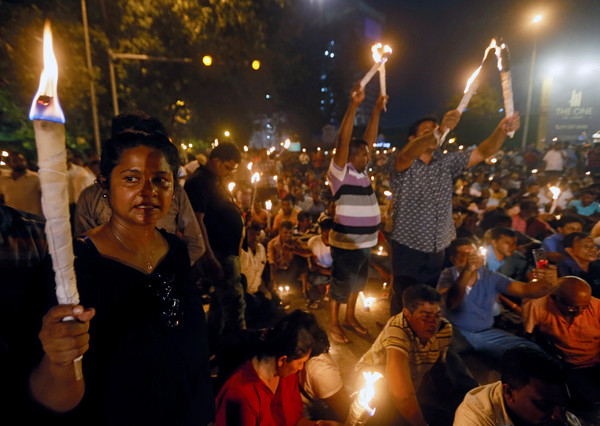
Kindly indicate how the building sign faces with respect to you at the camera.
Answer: facing the viewer

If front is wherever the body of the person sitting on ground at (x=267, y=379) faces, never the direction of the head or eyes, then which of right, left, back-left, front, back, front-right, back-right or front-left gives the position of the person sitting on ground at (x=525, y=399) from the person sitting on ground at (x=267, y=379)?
front-left

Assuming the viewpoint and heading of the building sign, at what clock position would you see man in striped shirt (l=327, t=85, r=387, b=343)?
The man in striped shirt is roughly at 12 o'clock from the building sign.

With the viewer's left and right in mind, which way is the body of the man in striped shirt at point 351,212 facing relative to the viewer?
facing the viewer and to the right of the viewer

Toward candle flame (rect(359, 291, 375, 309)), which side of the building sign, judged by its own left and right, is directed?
front

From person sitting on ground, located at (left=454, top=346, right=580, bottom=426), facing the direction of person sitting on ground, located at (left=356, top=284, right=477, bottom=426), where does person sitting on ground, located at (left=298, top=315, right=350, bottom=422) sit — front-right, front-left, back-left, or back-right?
front-left

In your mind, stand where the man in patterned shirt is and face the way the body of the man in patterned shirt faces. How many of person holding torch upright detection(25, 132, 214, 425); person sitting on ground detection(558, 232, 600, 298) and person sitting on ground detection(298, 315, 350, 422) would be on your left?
1

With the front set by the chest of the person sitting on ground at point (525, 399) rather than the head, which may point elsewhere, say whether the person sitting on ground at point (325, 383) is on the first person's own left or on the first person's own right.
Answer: on the first person's own right

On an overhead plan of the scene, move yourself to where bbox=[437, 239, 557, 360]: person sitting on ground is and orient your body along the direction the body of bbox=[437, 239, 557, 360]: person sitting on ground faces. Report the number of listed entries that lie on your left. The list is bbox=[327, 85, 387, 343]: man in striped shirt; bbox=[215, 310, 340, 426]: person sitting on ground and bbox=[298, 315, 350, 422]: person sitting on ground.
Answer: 0

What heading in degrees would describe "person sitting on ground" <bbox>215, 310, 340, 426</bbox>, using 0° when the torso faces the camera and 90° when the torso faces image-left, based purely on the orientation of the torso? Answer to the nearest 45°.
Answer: approximately 315°

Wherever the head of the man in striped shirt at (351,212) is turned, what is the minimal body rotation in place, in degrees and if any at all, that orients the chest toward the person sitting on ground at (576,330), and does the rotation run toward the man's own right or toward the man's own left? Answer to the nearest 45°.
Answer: approximately 45° to the man's own left

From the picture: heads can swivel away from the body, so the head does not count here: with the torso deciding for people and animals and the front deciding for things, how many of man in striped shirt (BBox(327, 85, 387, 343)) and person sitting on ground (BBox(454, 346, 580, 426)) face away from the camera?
0

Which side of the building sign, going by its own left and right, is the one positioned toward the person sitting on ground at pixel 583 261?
front

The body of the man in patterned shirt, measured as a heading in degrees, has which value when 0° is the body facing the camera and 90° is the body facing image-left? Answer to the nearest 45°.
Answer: approximately 315°

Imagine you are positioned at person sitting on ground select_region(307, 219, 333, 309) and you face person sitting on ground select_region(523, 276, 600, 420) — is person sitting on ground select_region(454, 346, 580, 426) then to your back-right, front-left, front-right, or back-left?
front-right

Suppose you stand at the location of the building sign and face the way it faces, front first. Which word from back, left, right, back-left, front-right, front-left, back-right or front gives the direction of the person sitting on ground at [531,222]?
front
